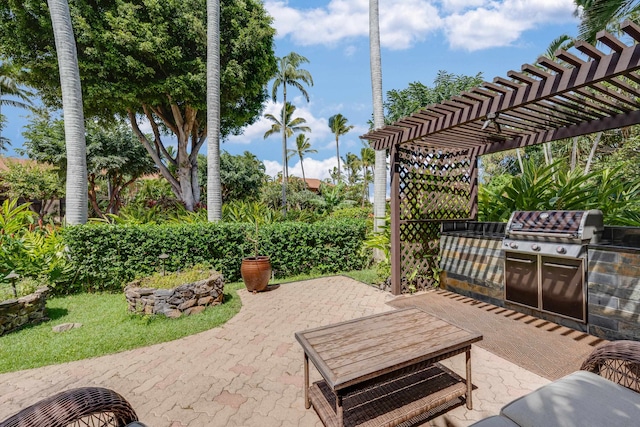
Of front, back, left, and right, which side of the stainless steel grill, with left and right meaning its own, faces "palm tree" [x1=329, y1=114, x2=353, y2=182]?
right

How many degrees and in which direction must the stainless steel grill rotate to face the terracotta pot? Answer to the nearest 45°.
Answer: approximately 45° to its right

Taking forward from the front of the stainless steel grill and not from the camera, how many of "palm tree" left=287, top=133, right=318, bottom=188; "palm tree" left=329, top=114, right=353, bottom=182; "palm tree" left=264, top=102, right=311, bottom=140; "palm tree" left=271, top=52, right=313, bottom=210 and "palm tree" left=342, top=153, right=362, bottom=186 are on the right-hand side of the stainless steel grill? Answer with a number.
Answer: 5

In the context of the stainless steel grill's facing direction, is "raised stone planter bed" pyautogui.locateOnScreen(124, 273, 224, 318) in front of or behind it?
in front

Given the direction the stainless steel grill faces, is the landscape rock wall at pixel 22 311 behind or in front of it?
in front

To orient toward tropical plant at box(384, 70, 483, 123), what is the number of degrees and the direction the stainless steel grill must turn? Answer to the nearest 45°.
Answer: approximately 90° to its right

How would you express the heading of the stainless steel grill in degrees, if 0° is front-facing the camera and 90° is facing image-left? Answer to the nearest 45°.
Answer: approximately 45°

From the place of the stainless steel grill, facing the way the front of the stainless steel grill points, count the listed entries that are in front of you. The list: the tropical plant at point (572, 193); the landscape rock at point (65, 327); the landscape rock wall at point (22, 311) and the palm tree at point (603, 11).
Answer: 2

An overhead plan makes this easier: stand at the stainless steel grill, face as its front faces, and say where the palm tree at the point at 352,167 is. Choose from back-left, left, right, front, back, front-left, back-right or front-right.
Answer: right

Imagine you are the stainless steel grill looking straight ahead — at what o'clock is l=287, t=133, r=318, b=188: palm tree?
The palm tree is roughly at 3 o'clock from the stainless steel grill.

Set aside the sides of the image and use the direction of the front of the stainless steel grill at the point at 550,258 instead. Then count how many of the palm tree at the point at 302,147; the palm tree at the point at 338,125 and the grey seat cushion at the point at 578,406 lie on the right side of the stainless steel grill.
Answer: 2

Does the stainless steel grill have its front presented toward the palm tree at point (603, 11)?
no
